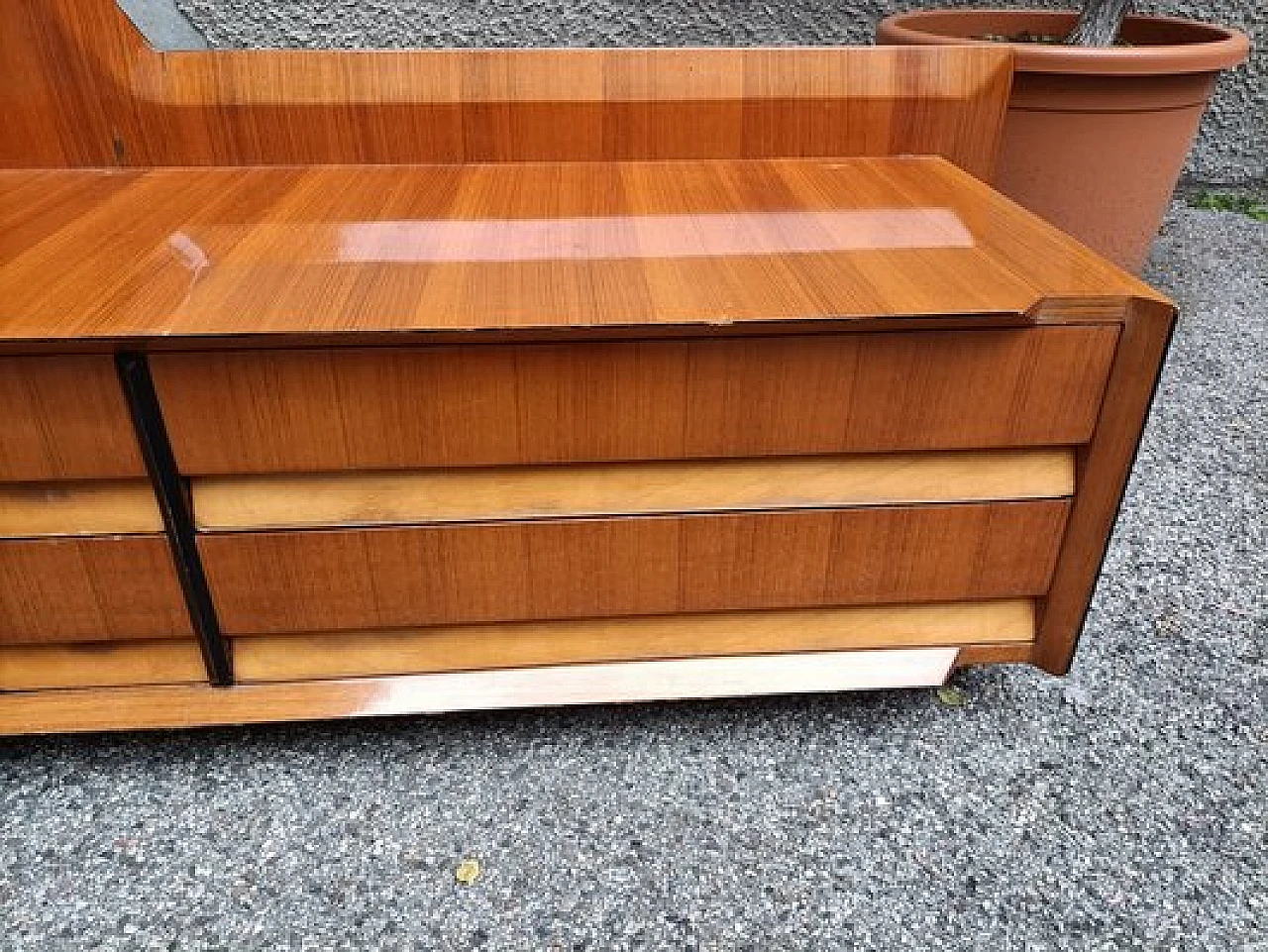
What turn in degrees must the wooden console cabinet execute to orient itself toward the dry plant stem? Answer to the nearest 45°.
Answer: approximately 135° to its left

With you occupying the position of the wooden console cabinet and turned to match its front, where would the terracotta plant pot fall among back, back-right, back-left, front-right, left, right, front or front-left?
back-left

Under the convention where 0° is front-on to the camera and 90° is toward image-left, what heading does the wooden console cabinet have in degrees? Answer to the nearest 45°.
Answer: approximately 0°
